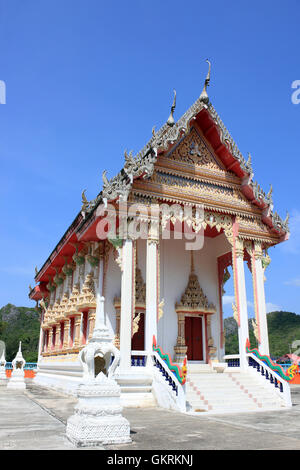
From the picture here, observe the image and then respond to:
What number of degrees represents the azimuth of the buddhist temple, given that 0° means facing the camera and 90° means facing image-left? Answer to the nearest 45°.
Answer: approximately 315°

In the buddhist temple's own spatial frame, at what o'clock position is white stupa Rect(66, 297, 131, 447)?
The white stupa is roughly at 2 o'clock from the buddhist temple.
